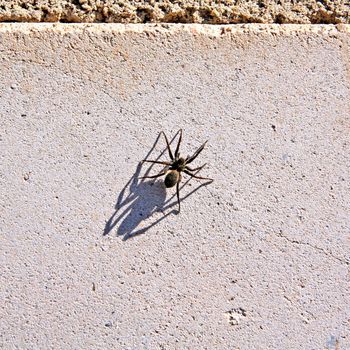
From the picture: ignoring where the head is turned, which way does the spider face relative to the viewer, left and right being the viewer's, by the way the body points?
facing away from the viewer and to the right of the viewer
